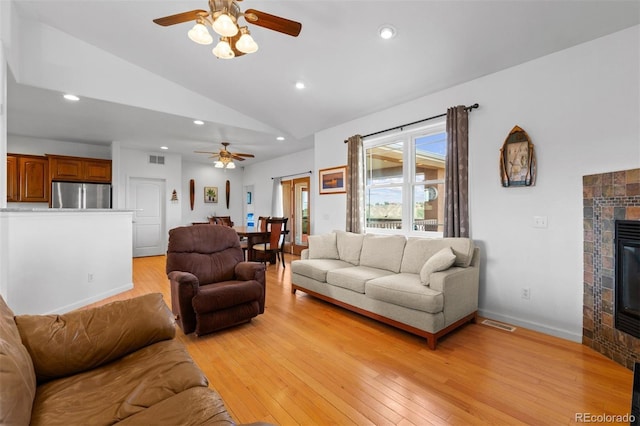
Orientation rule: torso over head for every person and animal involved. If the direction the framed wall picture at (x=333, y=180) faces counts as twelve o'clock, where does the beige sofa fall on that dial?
The beige sofa is roughly at 10 o'clock from the framed wall picture.

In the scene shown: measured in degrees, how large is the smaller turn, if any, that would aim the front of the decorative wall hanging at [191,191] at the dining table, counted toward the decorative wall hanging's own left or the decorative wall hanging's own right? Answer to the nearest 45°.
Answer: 0° — it already faces it

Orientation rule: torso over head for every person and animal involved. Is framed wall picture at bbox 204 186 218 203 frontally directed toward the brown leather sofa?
yes

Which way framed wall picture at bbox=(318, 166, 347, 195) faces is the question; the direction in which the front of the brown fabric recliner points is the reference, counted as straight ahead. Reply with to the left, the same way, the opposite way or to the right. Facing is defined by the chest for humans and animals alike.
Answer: to the right

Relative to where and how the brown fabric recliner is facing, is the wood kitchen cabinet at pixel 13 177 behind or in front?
behind

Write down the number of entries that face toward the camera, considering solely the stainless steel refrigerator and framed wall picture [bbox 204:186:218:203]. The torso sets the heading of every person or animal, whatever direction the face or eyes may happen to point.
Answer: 2

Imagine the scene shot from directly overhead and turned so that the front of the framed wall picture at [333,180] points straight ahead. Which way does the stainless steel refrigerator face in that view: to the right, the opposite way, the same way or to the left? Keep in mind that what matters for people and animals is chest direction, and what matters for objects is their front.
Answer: to the left

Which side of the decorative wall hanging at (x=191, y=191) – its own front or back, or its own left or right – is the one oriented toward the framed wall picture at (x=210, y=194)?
left

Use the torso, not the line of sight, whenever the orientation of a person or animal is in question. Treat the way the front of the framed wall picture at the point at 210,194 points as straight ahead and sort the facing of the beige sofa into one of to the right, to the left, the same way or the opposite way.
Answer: to the right

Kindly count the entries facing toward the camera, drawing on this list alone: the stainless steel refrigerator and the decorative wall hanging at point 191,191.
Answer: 2

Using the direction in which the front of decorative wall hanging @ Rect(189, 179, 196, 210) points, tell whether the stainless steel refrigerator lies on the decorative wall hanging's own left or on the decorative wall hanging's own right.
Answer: on the decorative wall hanging's own right

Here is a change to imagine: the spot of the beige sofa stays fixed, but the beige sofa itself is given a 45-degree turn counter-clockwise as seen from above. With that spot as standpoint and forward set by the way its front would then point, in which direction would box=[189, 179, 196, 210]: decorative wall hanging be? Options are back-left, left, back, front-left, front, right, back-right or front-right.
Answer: back-right

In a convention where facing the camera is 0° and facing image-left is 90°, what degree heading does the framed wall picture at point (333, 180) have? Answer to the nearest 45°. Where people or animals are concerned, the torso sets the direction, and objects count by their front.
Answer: approximately 45°

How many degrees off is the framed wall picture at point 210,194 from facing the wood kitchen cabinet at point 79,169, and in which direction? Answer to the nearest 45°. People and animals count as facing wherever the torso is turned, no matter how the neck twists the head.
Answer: approximately 45° to its right
